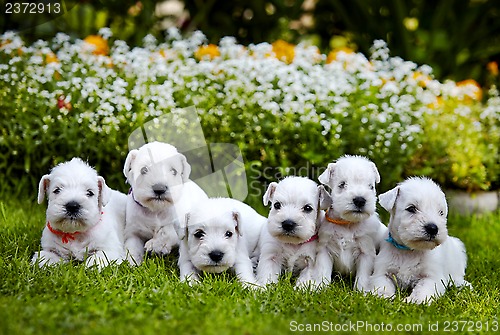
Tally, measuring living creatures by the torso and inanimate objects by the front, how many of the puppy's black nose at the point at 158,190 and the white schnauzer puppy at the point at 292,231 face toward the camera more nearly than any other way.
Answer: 2

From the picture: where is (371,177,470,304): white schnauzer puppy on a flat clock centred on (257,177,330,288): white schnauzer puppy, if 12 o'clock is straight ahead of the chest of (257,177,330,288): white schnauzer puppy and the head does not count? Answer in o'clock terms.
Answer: (371,177,470,304): white schnauzer puppy is roughly at 9 o'clock from (257,177,330,288): white schnauzer puppy.

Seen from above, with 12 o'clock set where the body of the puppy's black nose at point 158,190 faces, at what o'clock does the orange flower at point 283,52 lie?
The orange flower is roughly at 7 o'clock from the puppy's black nose.

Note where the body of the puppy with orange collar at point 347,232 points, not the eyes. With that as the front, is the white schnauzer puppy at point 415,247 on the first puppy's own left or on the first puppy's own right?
on the first puppy's own left

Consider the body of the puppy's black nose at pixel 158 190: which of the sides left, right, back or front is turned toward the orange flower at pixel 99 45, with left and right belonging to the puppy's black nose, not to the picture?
back

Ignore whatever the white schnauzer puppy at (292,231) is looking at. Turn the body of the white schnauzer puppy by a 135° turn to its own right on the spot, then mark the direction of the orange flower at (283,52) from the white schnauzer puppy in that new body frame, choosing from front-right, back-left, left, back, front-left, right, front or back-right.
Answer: front-right

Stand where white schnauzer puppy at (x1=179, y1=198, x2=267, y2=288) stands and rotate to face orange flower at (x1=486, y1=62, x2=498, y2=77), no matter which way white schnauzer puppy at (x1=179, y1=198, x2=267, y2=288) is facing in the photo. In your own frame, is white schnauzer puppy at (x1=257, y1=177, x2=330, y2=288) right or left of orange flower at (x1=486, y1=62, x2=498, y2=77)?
right

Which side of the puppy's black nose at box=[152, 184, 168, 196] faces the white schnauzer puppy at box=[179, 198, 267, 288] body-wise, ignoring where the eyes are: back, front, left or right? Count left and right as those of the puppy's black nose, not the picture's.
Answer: left

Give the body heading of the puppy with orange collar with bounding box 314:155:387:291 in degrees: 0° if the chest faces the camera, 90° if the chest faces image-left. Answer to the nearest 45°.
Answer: approximately 0°

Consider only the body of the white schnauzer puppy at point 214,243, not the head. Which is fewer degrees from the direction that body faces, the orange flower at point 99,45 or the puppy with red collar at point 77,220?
the puppy with red collar
